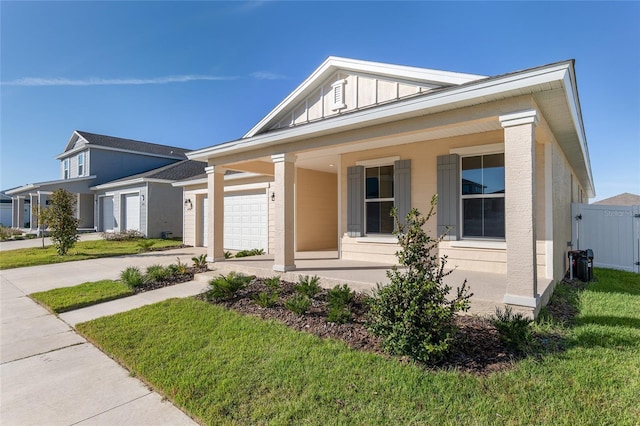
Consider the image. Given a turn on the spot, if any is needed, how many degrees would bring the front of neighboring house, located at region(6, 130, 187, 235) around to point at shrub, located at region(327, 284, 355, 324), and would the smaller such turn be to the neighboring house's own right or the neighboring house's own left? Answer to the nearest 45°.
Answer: approximately 45° to the neighboring house's own left

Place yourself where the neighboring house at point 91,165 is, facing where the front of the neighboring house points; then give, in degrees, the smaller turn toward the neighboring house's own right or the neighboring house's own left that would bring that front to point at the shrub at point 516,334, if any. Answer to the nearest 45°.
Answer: approximately 45° to the neighboring house's own left

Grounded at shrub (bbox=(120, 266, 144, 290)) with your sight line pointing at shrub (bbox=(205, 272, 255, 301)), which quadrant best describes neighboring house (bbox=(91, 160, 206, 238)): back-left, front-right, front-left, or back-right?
back-left

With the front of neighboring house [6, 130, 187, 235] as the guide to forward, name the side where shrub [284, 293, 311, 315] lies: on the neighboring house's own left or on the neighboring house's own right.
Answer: on the neighboring house's own left

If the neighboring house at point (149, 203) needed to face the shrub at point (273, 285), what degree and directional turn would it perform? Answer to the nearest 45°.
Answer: approximately 45° to its left

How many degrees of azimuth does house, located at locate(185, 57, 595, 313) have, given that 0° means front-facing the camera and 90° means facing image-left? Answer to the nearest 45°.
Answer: approximately 45°

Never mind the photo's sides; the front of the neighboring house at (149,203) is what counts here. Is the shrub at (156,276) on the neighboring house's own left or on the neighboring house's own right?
on the neighboring house's own left

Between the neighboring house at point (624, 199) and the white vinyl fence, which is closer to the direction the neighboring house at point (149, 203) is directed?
the white vinyl fence

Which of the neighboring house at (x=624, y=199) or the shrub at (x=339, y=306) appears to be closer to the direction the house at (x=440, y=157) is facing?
the shrub
